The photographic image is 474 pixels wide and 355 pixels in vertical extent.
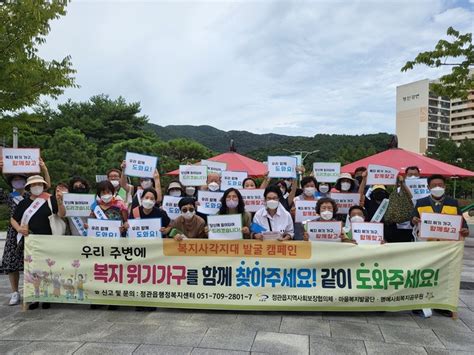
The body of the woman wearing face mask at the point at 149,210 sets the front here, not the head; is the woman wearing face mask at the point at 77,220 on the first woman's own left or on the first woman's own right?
on the first woman's own right

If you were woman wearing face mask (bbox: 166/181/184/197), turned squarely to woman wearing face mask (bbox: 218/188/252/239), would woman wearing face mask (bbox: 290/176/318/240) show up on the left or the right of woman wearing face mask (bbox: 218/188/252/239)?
left

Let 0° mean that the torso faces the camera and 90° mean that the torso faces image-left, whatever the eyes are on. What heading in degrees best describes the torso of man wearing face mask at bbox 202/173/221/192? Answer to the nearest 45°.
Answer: approximately 0°

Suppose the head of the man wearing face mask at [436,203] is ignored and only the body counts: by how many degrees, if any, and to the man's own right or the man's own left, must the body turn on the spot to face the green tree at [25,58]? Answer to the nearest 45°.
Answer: approximately 90° to the man's own right

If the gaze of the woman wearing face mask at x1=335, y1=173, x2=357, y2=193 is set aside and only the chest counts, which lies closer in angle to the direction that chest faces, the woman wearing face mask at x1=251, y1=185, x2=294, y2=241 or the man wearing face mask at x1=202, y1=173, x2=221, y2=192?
the woman wearing face mask

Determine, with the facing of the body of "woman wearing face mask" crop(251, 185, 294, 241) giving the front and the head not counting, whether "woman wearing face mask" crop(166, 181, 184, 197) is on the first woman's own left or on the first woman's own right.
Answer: on the first woman's own right

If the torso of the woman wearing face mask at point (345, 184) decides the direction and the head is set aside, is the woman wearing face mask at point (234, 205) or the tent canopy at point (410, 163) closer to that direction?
the woman wearing face mask

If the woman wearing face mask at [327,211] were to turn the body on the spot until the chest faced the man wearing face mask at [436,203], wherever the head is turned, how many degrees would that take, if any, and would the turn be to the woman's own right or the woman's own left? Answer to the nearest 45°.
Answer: approximately 90° to the woman's own left

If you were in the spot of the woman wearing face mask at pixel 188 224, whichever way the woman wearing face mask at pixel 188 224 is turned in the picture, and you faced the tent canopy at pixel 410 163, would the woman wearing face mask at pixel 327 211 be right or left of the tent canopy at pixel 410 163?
right

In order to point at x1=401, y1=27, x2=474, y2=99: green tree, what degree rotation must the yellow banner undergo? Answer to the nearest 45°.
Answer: approximately 135° to its left

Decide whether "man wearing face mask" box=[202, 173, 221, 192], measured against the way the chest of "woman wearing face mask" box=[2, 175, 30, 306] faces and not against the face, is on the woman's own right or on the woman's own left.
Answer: on the woman's own left

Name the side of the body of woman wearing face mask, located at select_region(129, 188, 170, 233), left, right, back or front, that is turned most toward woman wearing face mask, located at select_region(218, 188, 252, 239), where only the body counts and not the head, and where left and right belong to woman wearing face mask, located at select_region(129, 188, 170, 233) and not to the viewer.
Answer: left
